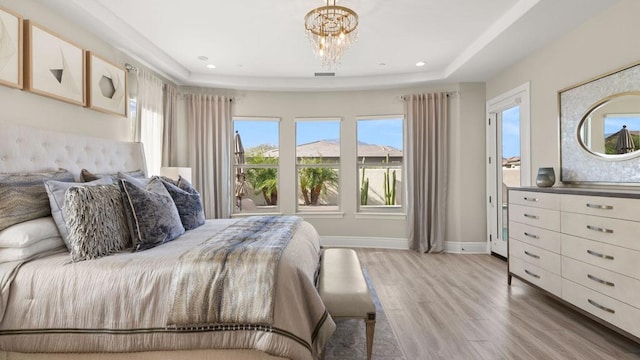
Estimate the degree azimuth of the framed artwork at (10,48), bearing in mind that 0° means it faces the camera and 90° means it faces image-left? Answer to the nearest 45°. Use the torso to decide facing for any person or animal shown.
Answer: approximately 315°

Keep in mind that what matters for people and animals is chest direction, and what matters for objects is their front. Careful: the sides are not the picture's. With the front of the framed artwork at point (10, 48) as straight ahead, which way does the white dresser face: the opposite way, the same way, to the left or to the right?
the opposite way

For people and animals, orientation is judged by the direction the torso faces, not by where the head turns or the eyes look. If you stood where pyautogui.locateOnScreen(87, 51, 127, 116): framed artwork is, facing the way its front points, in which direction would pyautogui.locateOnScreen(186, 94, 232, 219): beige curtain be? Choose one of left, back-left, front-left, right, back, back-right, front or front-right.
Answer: left

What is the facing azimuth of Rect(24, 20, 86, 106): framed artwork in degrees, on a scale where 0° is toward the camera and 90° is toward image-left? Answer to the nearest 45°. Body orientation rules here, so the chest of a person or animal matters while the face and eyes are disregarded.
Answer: approximately 315°

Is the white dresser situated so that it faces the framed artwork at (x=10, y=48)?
yes

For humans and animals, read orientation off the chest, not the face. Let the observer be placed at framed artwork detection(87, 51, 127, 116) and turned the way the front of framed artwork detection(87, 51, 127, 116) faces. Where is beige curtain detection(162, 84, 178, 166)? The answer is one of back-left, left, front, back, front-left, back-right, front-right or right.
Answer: left

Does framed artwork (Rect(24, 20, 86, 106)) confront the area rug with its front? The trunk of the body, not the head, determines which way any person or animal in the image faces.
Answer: yes
